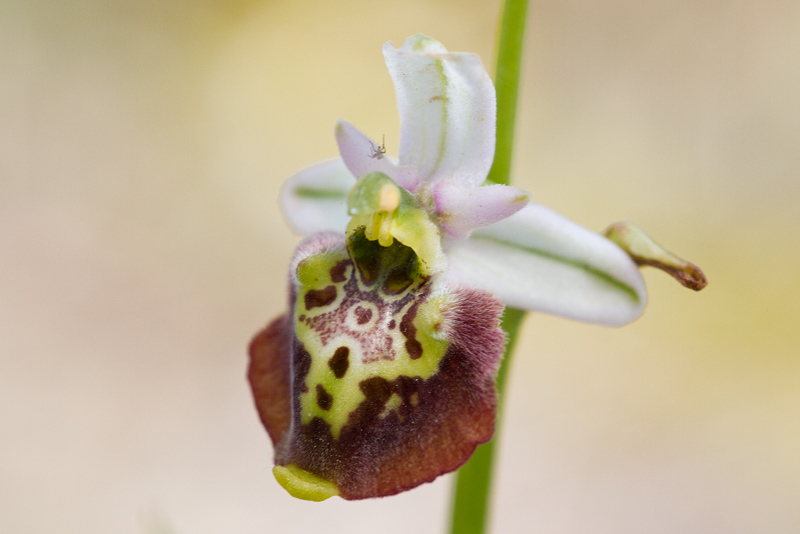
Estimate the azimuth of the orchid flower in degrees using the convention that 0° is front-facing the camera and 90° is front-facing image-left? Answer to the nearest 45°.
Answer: approximately 45°
